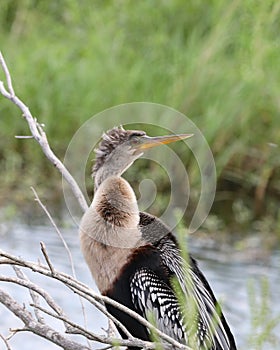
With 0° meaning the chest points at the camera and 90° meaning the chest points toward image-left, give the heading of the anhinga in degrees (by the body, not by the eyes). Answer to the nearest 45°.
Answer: approximately 90°
